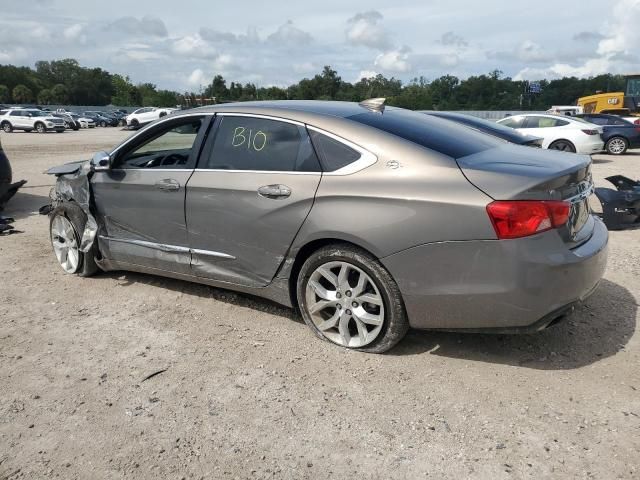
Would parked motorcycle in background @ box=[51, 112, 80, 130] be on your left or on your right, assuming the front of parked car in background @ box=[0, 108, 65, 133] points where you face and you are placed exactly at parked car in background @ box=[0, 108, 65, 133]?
on your left

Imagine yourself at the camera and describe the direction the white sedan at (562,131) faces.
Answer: facing away from the viewer and to the left of the viewer

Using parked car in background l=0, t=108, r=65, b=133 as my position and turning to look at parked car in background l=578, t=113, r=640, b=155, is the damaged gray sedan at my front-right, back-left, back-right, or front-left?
front-right

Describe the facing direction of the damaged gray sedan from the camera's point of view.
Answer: facing away from the viewer and to the left of the viewer

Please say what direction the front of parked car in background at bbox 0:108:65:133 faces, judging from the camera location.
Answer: facing the viewer and to the right of the viewer

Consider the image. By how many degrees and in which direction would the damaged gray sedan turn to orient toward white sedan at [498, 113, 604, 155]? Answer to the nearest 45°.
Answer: approximately 90° to its right

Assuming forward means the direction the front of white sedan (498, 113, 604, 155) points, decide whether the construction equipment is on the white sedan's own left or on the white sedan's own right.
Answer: on the white sedan's own right

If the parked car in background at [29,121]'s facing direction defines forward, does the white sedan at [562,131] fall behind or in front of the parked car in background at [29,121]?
in front

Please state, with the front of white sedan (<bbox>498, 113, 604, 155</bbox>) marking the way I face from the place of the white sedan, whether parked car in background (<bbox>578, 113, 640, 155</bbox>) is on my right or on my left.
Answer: on my right
